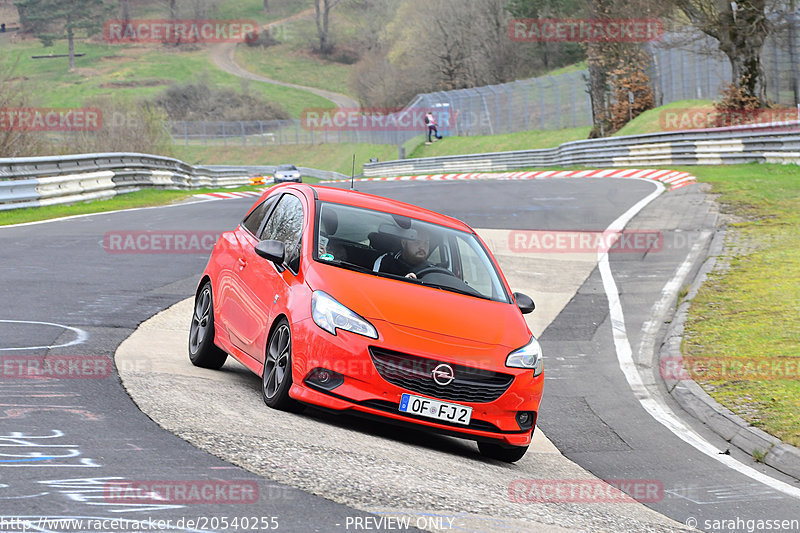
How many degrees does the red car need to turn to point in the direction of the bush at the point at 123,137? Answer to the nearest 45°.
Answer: approximately 135° to its left

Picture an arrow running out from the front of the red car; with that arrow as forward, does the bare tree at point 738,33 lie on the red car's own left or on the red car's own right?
on the red car's own left

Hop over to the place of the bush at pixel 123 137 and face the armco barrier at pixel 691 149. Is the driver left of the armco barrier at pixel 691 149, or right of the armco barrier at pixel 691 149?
right

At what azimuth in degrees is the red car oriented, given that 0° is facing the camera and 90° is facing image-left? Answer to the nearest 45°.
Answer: approximately 315°

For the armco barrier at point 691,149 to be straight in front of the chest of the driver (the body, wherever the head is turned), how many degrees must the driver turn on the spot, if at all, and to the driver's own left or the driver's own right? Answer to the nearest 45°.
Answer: approximately 135° to the driver's own left

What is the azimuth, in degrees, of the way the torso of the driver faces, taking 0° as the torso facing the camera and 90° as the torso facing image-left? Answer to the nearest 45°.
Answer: approximately 315°

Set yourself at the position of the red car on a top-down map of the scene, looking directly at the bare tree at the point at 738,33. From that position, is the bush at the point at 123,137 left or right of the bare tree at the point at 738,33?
left

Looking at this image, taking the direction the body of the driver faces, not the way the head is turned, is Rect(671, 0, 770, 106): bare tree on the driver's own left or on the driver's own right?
on the driver's own left

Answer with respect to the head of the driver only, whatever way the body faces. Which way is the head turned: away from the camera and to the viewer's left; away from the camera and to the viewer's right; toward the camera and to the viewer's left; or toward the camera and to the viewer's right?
toward the camera and to the viewer's right
